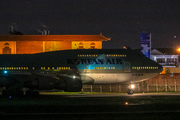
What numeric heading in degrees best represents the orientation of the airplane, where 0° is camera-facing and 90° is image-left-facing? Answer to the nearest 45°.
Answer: approximately 270°
